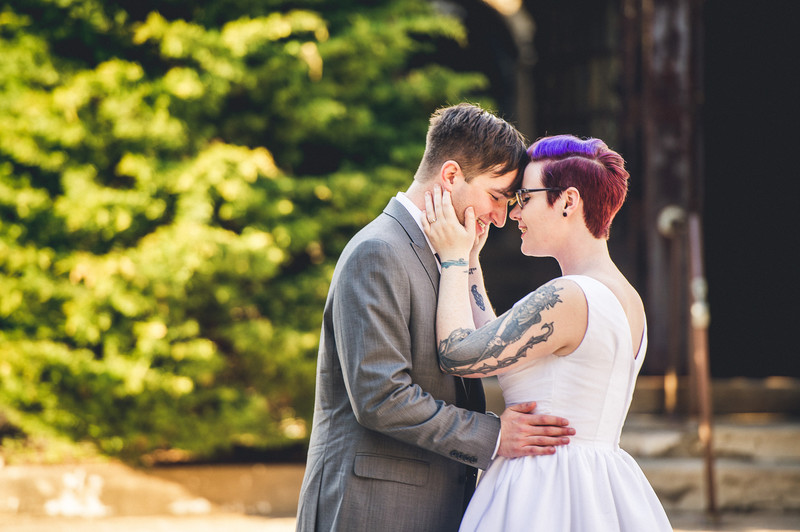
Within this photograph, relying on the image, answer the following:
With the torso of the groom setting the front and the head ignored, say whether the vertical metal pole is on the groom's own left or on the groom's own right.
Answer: on the groom's own left

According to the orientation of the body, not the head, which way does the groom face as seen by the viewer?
to the viewer's right
